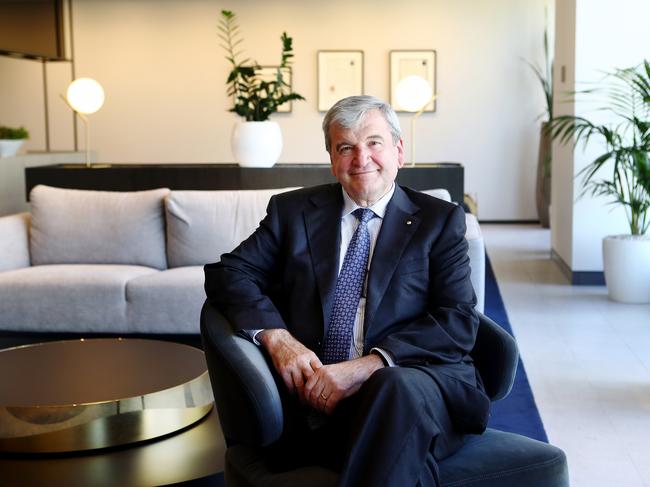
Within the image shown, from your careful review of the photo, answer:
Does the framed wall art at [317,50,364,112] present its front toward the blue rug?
yes

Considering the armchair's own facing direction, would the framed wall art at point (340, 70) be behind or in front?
behind

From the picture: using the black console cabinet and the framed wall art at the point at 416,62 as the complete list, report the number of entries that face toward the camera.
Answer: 2

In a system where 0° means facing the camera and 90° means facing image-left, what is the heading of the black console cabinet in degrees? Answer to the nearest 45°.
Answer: approximately 0°

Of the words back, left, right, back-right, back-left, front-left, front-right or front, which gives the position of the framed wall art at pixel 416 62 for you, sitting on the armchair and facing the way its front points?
back-left

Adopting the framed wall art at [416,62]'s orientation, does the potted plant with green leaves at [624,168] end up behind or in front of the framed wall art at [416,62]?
in front

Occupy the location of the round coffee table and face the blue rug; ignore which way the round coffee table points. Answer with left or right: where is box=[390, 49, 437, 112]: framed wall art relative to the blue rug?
left
